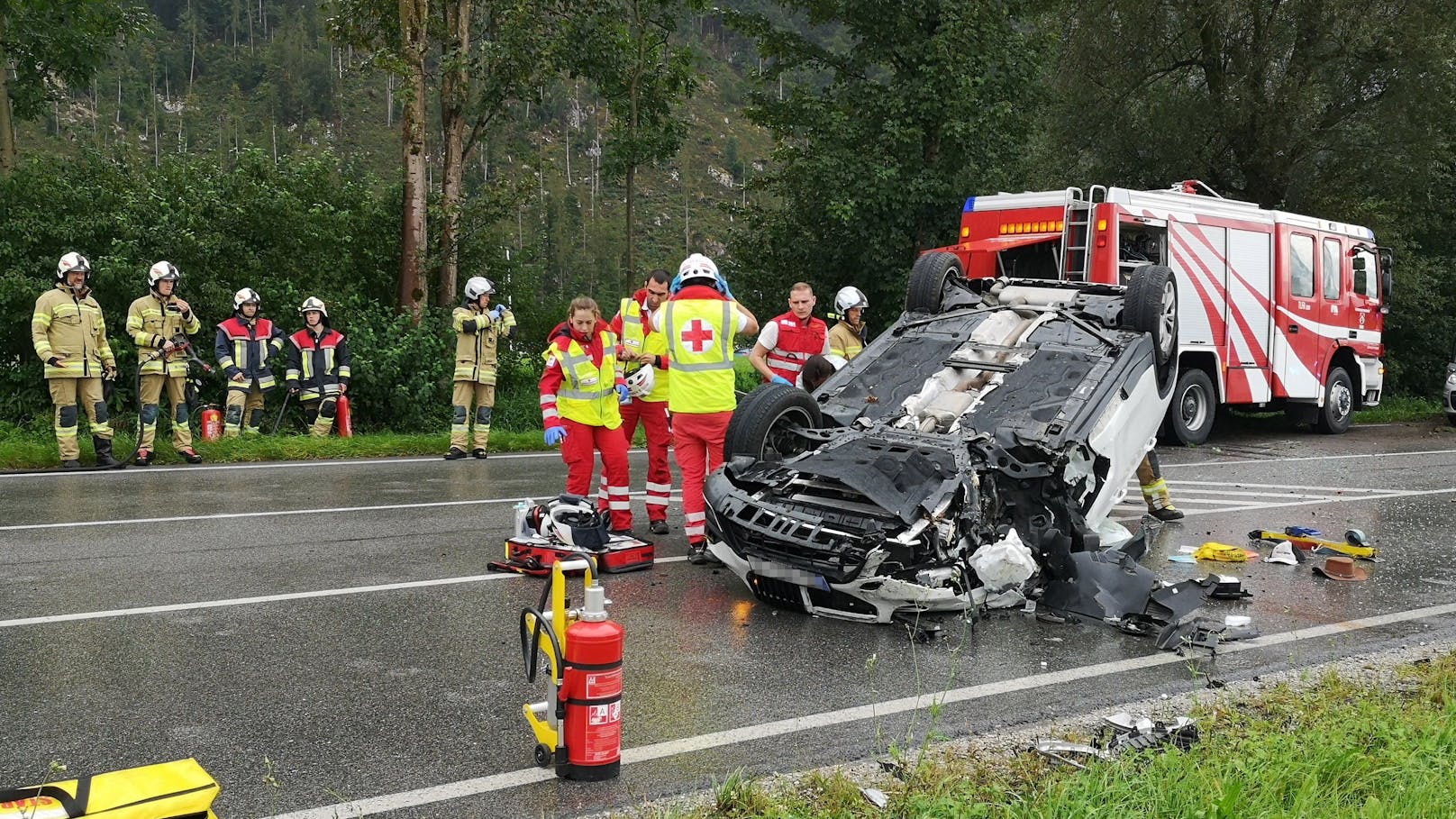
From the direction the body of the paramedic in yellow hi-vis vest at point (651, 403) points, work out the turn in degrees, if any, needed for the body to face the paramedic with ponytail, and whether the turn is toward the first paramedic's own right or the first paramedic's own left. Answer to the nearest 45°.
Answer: approximately 45° to the first paramedic's own right

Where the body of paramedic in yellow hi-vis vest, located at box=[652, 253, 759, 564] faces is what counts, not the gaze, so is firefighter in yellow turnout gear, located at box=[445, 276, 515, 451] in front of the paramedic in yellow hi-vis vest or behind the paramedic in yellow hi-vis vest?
in front

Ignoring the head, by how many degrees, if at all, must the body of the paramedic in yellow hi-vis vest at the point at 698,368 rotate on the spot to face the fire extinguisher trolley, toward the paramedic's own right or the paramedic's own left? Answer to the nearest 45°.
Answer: approximately 180°

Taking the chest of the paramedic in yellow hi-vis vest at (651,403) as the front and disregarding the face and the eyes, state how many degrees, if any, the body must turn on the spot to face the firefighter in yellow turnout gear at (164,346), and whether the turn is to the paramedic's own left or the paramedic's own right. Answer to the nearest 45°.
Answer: approximately 135° to the paramedic's own right

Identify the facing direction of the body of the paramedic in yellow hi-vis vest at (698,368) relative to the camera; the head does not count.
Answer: away from the camera

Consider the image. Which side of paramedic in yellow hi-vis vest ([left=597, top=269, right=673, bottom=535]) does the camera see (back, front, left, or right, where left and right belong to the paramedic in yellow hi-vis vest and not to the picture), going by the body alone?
front

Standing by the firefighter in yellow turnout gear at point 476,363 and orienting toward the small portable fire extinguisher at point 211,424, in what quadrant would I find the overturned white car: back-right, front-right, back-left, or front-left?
back-left

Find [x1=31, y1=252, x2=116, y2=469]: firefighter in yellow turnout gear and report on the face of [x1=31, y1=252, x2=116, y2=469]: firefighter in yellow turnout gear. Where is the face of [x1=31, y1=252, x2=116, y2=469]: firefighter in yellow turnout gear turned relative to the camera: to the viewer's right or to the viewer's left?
to the viewer's right

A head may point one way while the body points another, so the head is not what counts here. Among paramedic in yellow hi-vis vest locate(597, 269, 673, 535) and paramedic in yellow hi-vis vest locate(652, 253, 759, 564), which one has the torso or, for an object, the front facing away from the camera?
paramedic in yellow hi-vis vest locate(652, 253, 759, 564)

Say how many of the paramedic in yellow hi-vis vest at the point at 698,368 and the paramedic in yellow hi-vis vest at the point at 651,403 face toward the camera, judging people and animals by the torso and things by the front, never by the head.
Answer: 1

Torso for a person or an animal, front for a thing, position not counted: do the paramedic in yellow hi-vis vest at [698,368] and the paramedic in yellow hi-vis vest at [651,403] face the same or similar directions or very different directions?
very different directions

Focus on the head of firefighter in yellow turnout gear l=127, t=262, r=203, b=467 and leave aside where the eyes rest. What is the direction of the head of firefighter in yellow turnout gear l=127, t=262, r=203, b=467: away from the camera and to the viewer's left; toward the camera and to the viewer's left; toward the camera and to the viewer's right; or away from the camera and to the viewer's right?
toward the camera and to the viewer's right

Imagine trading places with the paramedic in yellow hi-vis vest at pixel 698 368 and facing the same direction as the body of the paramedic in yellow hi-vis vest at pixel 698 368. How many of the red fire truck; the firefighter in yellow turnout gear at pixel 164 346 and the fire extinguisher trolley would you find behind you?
1

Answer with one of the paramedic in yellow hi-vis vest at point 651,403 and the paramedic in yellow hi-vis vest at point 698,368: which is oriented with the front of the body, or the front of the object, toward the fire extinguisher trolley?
the paramedic in yellow hi-vis vest at point 651,403

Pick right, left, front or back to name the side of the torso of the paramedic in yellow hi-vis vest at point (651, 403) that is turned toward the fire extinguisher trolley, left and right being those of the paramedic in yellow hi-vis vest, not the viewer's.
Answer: front

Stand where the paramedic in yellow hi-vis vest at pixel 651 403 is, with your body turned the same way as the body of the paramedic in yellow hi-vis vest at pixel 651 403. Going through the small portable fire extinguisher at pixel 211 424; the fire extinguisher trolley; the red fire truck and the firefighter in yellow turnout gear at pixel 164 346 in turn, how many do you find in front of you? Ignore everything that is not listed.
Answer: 1

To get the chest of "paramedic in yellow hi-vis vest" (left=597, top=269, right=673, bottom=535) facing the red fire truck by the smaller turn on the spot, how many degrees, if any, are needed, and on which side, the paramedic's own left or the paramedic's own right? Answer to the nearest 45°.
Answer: approximately 135° to the paramedic's own left

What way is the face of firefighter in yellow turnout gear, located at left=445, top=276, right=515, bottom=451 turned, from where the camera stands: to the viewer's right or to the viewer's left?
to the viewer's right
